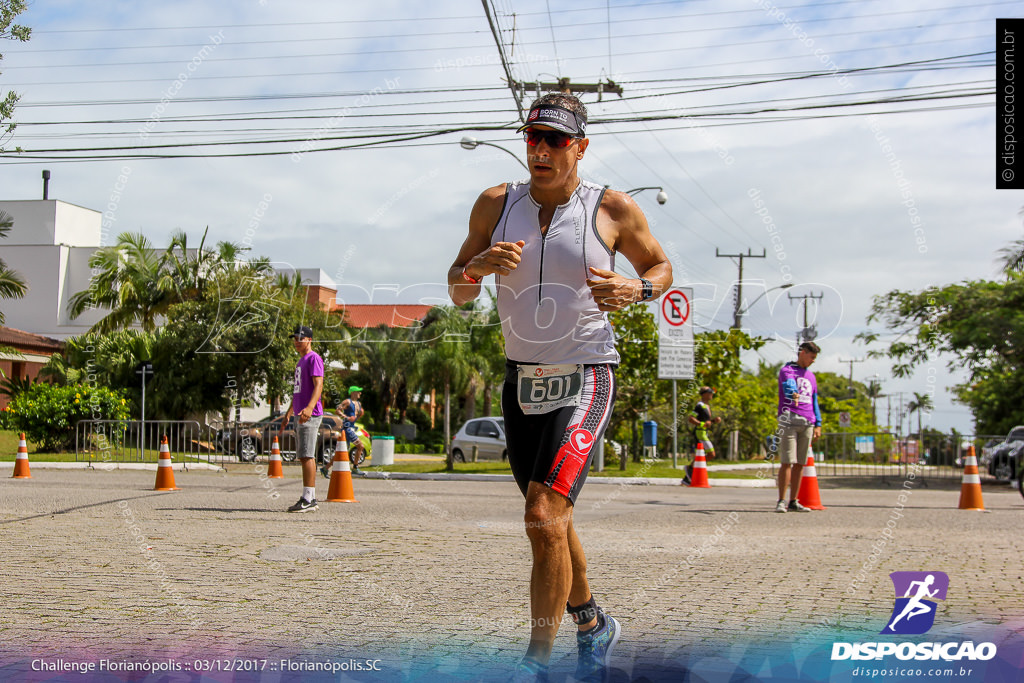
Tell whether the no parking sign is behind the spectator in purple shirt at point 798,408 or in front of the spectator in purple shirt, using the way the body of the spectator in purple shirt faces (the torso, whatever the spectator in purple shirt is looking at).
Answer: behind

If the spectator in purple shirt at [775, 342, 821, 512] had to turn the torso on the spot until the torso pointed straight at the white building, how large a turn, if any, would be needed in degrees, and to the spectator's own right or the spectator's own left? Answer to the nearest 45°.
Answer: approximately 180°

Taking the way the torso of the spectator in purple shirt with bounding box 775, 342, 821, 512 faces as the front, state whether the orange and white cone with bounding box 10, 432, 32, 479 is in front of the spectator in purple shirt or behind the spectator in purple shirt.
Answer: behind

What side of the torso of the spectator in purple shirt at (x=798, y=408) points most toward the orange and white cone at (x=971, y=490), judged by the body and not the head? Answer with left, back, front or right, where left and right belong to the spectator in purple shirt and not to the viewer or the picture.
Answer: left

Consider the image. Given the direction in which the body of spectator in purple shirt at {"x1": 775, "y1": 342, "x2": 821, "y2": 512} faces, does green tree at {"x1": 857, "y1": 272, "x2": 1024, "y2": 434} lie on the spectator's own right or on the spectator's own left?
on the spectator's own left

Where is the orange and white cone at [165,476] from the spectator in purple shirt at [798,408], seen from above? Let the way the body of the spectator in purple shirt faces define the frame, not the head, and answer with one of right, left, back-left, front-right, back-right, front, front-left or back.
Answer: back-right

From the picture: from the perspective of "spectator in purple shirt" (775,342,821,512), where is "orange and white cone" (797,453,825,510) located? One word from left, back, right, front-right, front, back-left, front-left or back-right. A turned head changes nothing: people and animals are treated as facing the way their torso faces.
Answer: back-left

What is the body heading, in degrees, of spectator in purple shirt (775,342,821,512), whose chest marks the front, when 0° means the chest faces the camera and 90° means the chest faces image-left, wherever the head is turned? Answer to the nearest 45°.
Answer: approximately 315°

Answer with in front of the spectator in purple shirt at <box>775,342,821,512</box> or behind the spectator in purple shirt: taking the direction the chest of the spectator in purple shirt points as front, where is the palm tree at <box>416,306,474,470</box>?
behind
